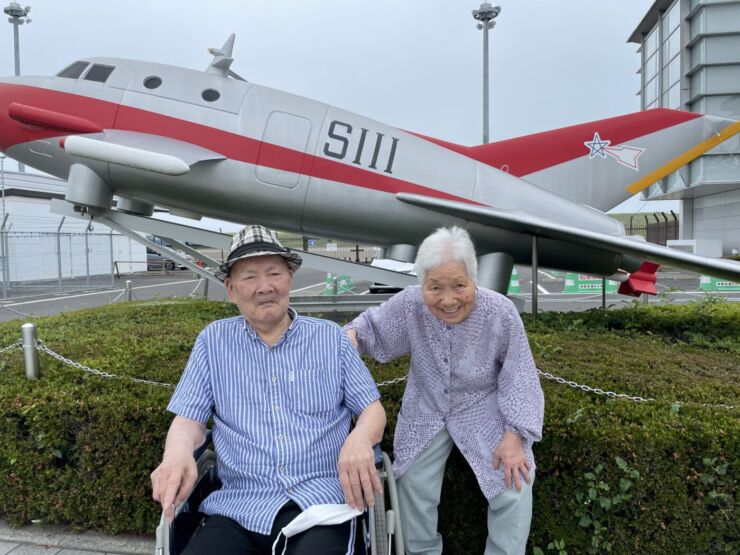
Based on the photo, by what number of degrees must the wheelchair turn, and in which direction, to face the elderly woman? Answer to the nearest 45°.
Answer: approximately 135° to its left

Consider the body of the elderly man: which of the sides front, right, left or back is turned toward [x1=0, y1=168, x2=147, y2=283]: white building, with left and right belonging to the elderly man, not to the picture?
back

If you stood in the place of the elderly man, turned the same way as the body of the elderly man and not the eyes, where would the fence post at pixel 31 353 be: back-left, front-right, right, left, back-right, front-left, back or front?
back-right

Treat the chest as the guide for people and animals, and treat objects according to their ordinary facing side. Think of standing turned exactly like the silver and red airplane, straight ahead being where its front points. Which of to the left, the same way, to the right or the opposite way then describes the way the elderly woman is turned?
to the left

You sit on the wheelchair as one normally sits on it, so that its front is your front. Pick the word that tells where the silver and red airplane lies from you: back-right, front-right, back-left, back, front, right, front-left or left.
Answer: back

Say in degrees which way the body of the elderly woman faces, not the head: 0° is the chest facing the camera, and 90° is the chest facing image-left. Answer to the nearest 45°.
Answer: approximately 0°

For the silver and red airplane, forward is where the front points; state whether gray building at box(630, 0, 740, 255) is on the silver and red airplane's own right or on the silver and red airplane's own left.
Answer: on the silver and red airplane's own right

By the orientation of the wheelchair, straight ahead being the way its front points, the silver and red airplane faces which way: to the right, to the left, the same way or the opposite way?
to the right

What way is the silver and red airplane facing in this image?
to the viewer's left

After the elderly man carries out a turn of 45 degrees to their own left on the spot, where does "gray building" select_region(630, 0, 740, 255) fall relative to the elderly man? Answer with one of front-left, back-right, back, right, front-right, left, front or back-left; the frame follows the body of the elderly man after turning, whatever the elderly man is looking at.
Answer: left
